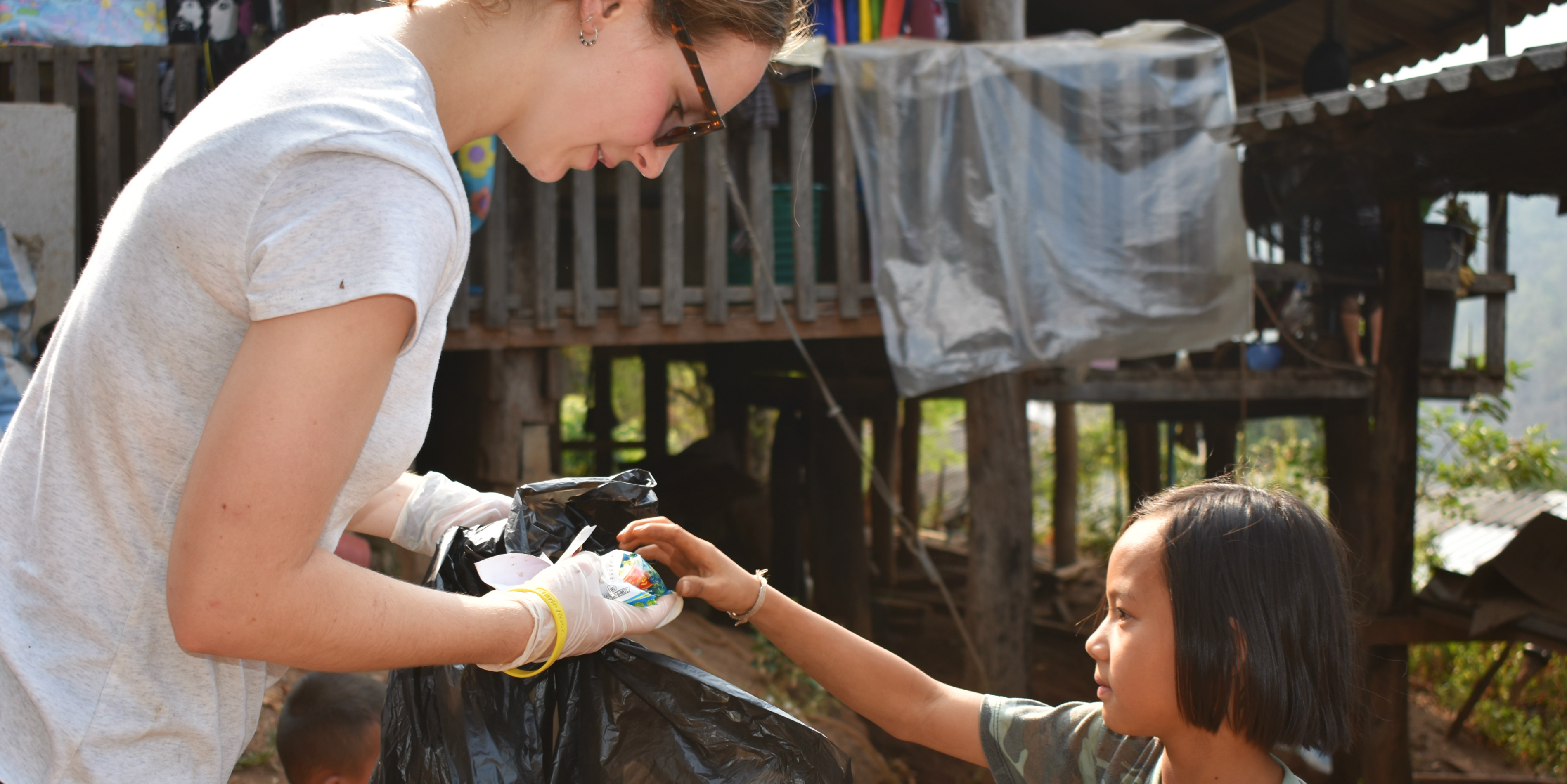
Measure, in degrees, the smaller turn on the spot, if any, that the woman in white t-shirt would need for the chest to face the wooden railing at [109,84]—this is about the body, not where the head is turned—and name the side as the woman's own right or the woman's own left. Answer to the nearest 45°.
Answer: approximately 90° to the woman's own left

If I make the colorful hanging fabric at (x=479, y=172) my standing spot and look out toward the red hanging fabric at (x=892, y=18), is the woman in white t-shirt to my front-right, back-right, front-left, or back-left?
back-right

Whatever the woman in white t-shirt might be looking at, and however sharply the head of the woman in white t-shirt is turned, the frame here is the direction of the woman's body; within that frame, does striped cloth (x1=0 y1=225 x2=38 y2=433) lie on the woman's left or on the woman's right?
on the woman's left

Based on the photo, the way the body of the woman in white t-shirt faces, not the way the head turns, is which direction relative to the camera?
to the viewer's right

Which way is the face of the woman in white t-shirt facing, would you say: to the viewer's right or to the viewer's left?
to the viewer's right

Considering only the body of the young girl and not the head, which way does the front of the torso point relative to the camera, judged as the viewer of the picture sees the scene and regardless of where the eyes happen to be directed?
to the viewer's left

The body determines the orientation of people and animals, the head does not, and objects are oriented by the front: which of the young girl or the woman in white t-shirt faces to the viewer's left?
the young girl

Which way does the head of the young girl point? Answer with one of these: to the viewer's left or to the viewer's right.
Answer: to the viewer's left

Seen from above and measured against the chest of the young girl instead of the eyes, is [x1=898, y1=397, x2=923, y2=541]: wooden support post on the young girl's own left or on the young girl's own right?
on the young girl's own right

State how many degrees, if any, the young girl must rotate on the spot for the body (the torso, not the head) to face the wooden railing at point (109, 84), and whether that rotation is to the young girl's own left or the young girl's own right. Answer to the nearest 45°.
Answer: approximately 45° to the young girl's own right

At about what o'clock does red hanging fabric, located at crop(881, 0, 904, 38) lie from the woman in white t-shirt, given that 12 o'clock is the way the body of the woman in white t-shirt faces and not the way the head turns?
The red hanging fabric is roughly at 10 o'clock from the woman in white t-shirt.

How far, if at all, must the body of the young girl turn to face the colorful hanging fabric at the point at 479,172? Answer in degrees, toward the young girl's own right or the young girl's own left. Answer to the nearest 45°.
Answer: approximately 45° to the young girl's own right

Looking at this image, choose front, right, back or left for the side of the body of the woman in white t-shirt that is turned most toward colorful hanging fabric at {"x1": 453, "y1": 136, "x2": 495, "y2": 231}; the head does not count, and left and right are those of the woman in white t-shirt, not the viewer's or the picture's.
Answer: left

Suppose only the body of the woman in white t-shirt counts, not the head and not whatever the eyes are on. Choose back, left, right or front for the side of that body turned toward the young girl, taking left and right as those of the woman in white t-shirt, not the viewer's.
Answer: front

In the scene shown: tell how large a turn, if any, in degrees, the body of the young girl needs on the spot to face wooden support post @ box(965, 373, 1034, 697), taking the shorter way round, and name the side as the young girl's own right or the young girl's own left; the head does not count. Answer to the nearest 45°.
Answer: approximately 90° to the young girl's own right

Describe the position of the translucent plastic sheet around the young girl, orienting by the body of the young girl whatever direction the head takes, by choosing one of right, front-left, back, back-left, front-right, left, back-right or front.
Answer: right

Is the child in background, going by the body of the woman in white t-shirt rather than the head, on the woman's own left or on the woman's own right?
on the woman's own left
